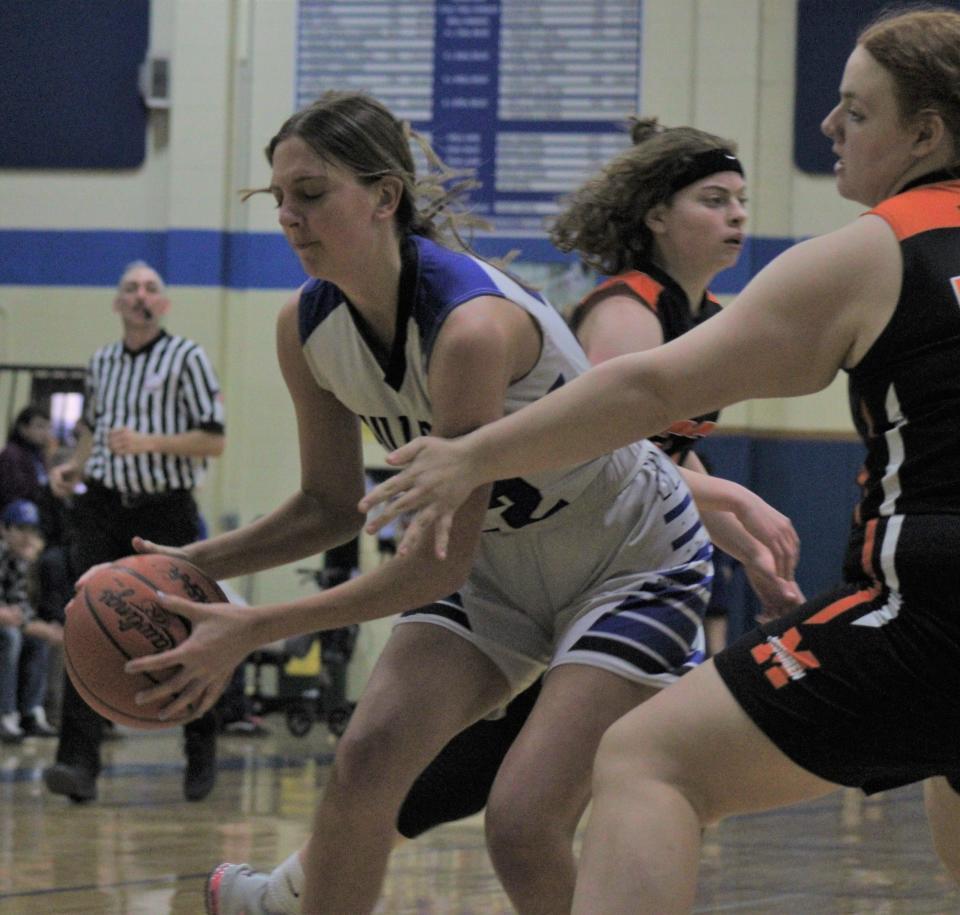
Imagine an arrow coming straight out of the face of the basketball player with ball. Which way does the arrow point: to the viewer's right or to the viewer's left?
to the viewer's left

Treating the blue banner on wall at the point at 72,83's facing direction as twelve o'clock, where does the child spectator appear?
The child spectator is roughly at 12 o'clock from the blue banner on wall.

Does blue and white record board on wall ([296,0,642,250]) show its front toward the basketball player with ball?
yes

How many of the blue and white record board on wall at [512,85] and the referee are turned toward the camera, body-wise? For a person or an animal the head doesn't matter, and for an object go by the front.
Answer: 2

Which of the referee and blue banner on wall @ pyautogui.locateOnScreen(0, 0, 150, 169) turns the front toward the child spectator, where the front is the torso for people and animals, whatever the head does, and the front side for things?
the blue banner on wall

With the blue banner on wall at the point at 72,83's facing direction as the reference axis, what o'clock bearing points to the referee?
The referee is roughly at 12 o'clock from the blue banner on wall.

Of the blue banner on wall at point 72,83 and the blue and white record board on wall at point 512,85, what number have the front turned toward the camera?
2
